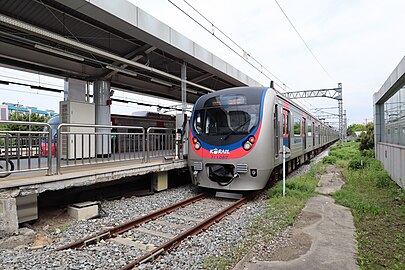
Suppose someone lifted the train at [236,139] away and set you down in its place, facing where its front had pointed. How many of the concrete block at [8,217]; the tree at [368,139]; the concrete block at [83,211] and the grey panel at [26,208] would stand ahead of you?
3

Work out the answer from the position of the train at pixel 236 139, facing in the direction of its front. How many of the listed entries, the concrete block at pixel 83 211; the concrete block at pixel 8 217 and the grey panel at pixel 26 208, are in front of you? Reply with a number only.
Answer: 3

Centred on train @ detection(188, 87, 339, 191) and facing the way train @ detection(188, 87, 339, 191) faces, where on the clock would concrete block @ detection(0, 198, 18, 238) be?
The concrete block is roughly at 12 o'clock from the train.

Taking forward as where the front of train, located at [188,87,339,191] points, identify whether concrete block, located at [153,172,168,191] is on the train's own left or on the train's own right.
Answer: on the train's own right

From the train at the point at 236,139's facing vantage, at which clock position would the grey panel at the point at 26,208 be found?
The grey panel is roughly at 12 o'clock from the train.

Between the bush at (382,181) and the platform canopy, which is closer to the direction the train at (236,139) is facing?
the platform canopy

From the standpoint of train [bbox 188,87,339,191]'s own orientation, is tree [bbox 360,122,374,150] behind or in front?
behind

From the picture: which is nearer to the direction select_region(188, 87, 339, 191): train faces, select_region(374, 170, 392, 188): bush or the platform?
the platform

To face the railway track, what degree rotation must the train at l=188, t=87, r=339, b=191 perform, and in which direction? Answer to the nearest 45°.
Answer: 0° — it already faces it
